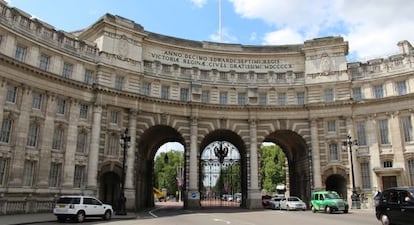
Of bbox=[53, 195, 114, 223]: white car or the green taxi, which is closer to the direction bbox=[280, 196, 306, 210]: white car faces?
the green taxi

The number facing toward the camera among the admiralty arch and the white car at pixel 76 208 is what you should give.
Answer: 1

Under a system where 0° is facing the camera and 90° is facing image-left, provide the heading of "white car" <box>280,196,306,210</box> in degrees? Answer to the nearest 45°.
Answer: approximately 315°

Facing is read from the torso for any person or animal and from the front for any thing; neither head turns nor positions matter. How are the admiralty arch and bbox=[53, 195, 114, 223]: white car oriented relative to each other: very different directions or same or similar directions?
very different directions

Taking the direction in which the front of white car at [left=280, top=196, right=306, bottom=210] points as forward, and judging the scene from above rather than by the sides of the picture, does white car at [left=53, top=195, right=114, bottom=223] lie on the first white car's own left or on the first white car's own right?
on the first white car's own right

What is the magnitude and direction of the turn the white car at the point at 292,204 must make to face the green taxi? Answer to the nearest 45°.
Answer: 0° — it already faces it

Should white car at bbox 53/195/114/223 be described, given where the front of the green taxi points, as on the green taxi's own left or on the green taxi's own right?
on the green taxi's own right

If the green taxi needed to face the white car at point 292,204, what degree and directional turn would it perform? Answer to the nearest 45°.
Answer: approximately 180°
